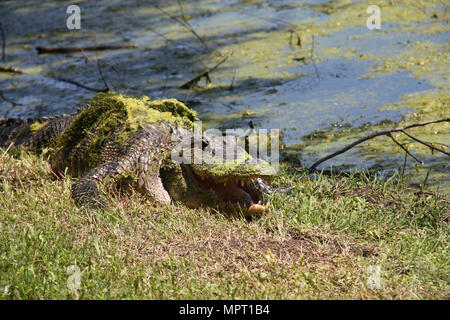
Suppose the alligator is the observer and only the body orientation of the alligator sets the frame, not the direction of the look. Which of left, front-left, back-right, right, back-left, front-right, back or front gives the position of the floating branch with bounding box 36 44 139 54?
back-left

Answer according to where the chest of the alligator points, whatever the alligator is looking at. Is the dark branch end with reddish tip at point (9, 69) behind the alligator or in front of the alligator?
behind

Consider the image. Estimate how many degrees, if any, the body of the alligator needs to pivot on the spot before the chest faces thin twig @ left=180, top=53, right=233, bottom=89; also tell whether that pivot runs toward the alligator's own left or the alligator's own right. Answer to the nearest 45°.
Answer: approximately 135° to the alligator's own left

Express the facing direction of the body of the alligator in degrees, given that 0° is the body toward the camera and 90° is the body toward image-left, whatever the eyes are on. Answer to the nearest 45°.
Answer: approximately 315°
